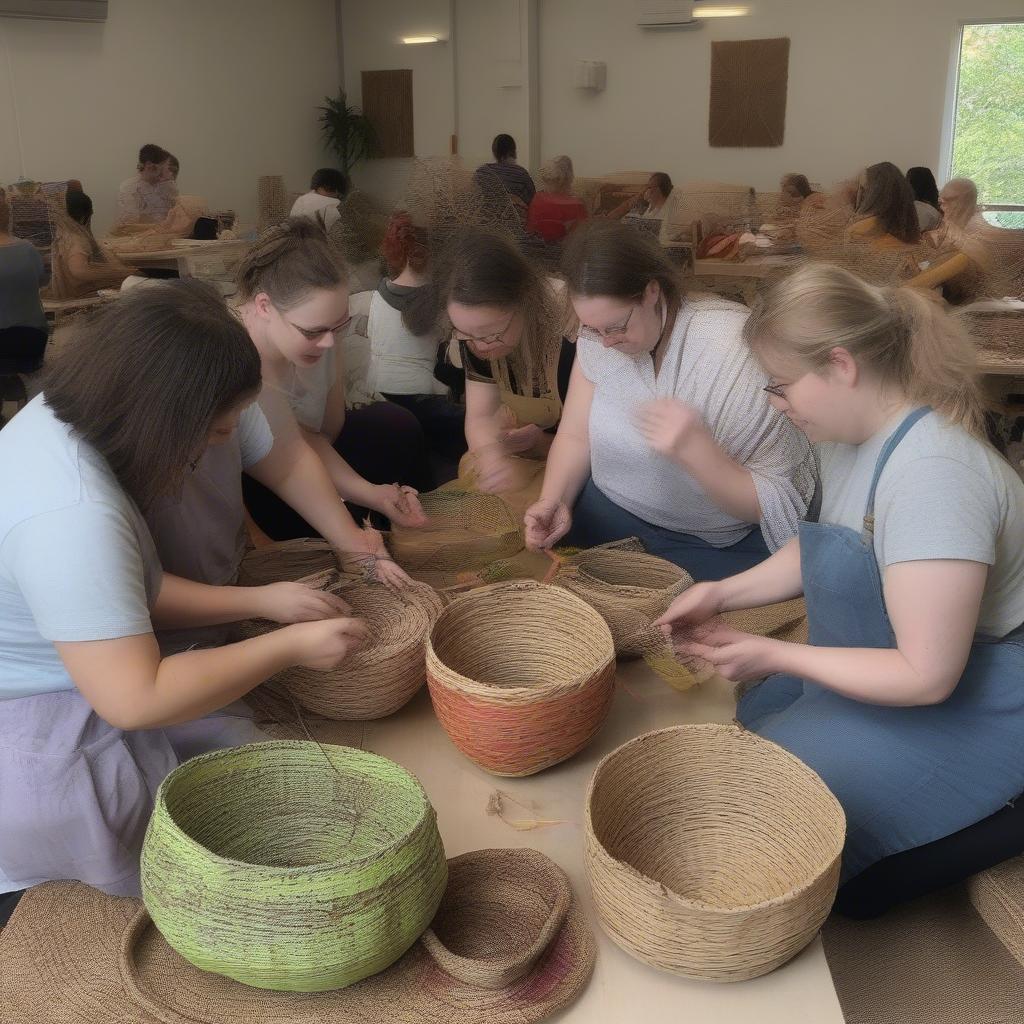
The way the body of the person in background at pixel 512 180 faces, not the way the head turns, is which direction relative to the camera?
away from the camera

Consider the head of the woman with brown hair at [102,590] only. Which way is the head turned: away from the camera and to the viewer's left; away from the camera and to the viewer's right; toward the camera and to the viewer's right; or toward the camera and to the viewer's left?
away from the camera and to the viewer's right

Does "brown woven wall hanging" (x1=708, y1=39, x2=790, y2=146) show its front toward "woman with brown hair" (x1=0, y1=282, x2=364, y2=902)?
yes

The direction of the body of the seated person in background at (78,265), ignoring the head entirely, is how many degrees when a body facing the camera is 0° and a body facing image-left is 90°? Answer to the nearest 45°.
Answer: approximately 225°

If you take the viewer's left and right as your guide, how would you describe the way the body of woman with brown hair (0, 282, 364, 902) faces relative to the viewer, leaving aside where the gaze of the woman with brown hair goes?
facing to the right of the viewer

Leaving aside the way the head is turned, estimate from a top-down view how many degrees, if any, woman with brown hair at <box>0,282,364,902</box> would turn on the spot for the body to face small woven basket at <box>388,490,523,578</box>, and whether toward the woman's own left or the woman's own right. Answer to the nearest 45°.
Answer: approximately 45° to the woman's own left

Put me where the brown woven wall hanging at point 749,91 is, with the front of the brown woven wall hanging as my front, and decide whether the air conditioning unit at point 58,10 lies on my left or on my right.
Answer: on my right

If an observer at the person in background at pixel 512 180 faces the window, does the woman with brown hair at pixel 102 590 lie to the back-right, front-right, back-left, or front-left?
back-right

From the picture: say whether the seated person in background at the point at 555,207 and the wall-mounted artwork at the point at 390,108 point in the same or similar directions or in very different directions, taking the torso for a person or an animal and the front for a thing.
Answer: very different directions

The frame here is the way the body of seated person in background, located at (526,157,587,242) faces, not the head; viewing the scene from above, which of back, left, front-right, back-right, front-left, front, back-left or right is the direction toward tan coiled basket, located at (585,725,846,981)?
back

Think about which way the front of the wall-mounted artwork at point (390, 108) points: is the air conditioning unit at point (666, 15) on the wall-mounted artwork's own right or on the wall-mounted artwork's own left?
on the wall-mounted artwork's own left

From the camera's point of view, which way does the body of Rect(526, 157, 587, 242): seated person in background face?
away from the camera
